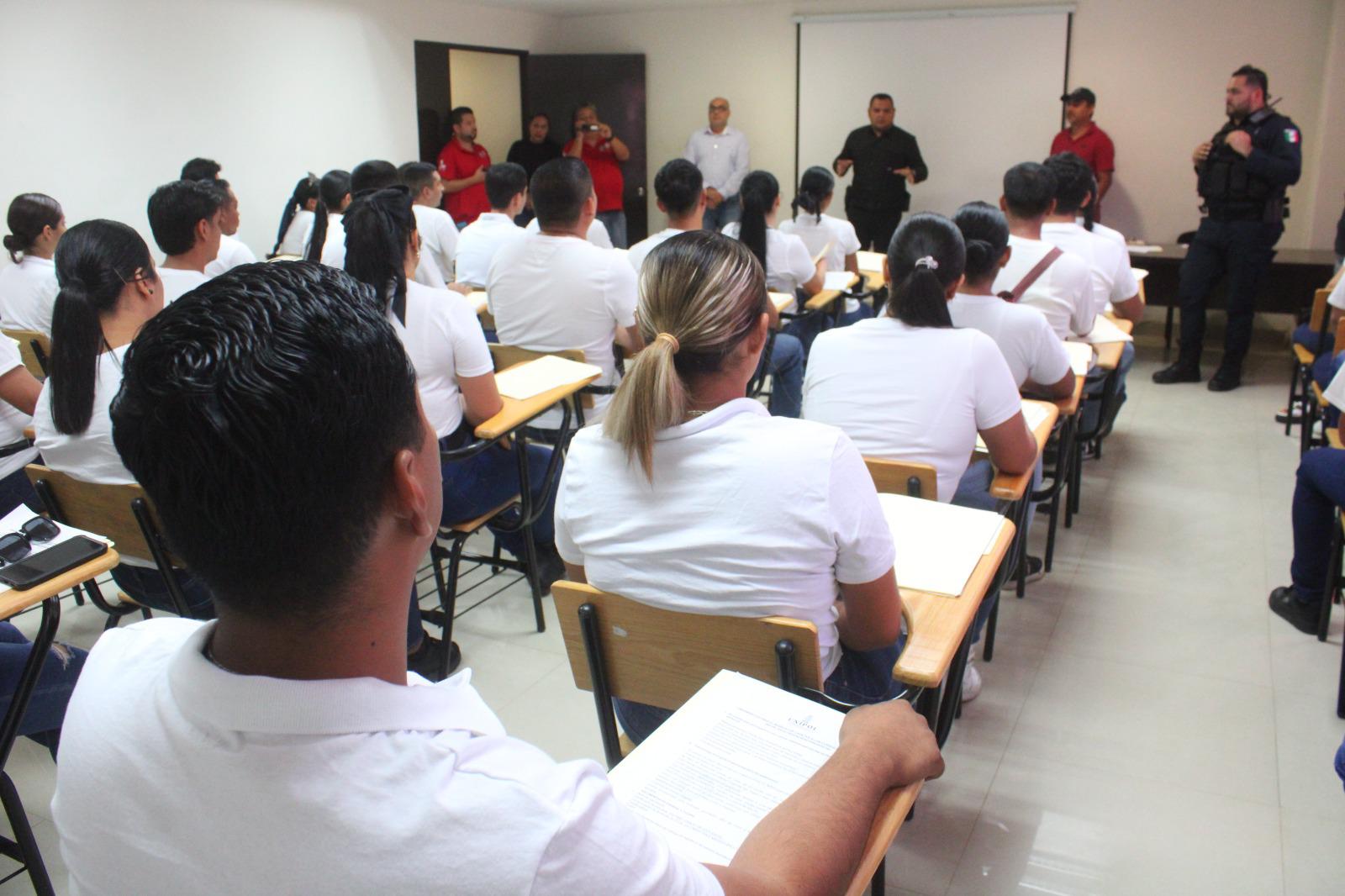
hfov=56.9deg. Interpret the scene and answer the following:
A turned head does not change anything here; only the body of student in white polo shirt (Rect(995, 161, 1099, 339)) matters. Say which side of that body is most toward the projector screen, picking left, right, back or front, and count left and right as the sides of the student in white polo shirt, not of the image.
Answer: front

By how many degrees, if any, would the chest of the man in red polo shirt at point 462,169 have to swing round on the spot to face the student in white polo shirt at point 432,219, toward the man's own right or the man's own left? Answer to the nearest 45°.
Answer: approximately 45° to the man's own right

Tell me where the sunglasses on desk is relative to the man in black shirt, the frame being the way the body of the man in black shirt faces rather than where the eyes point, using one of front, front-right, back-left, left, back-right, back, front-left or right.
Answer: front

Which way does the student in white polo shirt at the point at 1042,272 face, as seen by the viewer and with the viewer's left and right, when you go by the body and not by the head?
facing away from the viewer

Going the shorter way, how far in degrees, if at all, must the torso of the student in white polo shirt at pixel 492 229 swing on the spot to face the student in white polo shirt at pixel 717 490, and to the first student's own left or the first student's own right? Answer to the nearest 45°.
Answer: approximately 135° to the first student's own right

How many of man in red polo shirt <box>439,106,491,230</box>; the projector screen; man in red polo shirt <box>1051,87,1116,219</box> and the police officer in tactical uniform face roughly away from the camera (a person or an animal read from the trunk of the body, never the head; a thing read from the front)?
0

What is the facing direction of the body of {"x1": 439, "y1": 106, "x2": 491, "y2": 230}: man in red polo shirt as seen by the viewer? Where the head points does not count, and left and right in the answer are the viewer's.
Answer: facing the viewer and to the right of the viewer

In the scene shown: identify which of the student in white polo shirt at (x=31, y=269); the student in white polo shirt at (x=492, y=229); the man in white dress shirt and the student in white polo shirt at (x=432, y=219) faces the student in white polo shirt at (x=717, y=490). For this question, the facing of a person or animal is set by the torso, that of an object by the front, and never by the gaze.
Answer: the man in white dress shirt

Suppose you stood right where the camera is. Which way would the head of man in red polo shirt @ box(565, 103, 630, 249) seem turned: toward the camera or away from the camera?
toward the camera

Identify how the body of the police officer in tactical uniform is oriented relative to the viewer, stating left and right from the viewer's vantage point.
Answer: facing the viewer and to the left of the viewer

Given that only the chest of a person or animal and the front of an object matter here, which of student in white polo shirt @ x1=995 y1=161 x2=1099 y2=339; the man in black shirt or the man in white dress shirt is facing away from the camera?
the student in white polo shirt

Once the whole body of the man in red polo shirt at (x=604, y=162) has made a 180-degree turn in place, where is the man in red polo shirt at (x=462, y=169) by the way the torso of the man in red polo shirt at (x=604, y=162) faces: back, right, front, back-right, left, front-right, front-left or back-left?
back-left

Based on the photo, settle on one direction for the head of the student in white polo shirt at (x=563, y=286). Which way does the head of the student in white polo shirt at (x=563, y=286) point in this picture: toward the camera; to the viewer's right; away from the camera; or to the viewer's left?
away from the camera

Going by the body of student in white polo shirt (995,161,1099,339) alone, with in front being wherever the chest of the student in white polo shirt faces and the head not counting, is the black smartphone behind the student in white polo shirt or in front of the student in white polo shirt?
behind

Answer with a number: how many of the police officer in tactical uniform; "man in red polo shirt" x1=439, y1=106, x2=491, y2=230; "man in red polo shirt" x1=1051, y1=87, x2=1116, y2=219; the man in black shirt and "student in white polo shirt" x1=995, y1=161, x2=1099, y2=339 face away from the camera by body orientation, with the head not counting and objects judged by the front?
1

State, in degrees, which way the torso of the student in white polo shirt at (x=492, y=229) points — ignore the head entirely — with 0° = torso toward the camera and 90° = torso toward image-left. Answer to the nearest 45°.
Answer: approximately 225°

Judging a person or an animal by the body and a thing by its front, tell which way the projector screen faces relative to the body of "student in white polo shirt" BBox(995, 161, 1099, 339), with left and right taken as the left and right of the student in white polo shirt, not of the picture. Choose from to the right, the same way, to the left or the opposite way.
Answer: the opposite way

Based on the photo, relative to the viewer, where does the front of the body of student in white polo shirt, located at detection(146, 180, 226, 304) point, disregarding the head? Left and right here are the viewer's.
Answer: facing away from the viewer and to the right of the viewer

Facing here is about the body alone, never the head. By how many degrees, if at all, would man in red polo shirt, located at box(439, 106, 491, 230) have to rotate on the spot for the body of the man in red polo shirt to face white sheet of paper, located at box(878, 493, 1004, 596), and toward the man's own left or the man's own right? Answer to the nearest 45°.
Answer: approximately 45° to the man's own right

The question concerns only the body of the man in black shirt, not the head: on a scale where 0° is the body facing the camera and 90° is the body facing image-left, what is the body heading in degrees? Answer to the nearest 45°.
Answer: approximately 0°
